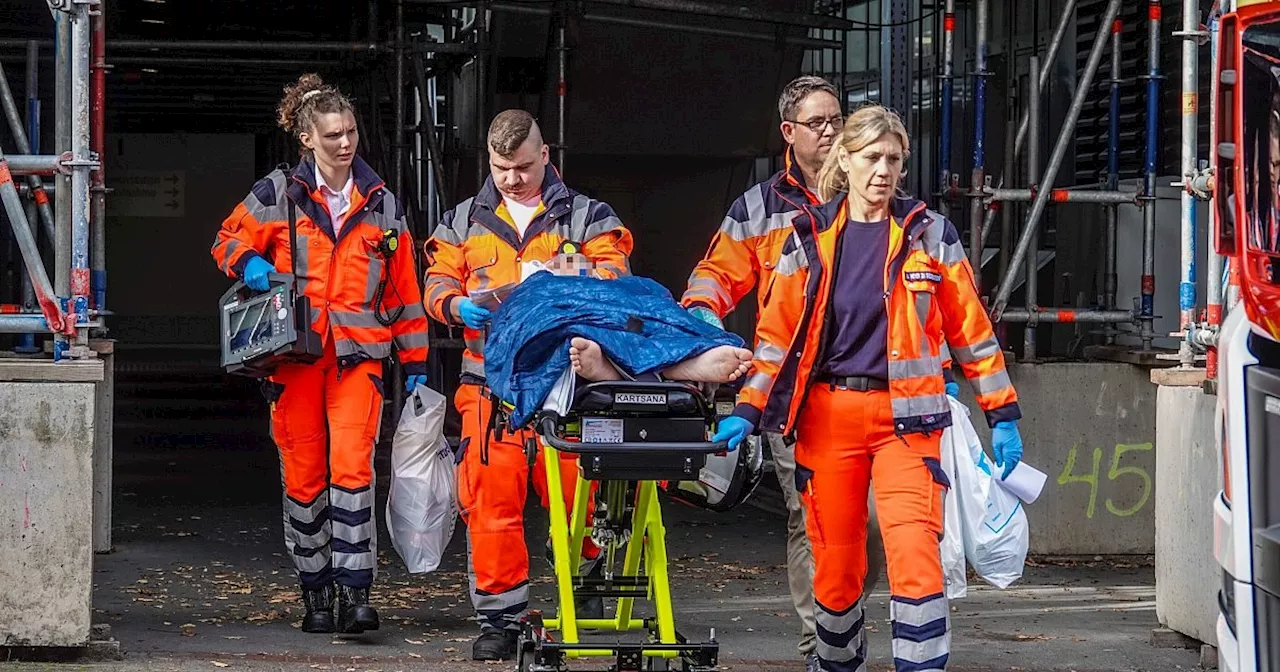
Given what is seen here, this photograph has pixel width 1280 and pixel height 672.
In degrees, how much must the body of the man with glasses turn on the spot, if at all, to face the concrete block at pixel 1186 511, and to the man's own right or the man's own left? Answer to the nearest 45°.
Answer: approximately 90° to the man's own left

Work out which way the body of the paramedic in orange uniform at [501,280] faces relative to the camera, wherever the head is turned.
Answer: toward the camera

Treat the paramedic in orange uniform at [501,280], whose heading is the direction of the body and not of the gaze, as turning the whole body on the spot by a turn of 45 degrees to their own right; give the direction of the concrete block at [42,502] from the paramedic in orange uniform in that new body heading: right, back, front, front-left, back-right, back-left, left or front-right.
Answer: front-right

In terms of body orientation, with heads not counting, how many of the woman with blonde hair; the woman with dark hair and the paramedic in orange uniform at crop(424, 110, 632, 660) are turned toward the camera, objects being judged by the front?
3

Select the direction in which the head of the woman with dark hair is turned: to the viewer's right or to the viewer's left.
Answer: to the viewer's right

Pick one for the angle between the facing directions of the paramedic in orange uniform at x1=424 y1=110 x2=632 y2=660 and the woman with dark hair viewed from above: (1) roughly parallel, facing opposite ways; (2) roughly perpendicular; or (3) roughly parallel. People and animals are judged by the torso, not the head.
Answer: roughly parallel

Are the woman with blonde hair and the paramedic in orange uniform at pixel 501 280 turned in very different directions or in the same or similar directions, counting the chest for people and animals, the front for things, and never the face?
same or similar directions

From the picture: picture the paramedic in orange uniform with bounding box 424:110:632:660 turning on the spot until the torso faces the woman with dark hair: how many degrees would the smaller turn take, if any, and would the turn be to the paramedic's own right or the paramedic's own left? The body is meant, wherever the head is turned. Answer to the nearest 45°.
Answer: approximately 135° to the paramedic's own right

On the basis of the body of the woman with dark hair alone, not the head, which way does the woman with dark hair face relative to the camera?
toward the camera

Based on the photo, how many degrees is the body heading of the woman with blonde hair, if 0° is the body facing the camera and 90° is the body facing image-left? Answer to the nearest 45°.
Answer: approximately 0°

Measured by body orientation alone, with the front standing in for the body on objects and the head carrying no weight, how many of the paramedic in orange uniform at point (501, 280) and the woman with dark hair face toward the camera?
2
